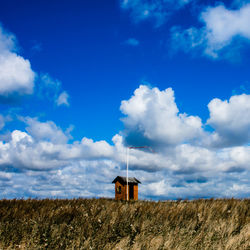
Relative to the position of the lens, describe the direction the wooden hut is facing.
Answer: facing the viewer and to the right of the viewer
